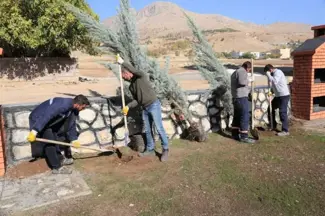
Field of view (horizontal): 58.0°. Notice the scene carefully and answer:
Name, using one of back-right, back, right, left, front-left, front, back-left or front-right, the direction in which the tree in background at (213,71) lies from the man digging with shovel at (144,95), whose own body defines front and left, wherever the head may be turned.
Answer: back-right

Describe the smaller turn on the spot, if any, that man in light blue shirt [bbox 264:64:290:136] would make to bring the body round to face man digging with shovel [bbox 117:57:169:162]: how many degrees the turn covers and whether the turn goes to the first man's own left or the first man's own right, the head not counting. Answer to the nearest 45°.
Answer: approximately 45° to the first man's own left

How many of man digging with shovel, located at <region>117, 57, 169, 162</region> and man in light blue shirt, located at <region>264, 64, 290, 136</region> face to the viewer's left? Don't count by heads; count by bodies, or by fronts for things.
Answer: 2

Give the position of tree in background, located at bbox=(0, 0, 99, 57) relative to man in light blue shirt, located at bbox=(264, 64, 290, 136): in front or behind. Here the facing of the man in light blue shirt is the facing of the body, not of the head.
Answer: in front

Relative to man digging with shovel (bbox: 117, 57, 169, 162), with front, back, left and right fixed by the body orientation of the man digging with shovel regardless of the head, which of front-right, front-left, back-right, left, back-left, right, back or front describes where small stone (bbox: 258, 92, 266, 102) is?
back-right

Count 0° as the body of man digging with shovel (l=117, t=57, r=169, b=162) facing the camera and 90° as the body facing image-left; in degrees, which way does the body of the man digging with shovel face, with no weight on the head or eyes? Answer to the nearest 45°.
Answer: approximately 90°

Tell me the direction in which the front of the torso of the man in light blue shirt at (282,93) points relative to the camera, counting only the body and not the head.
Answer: to the viewer's left
